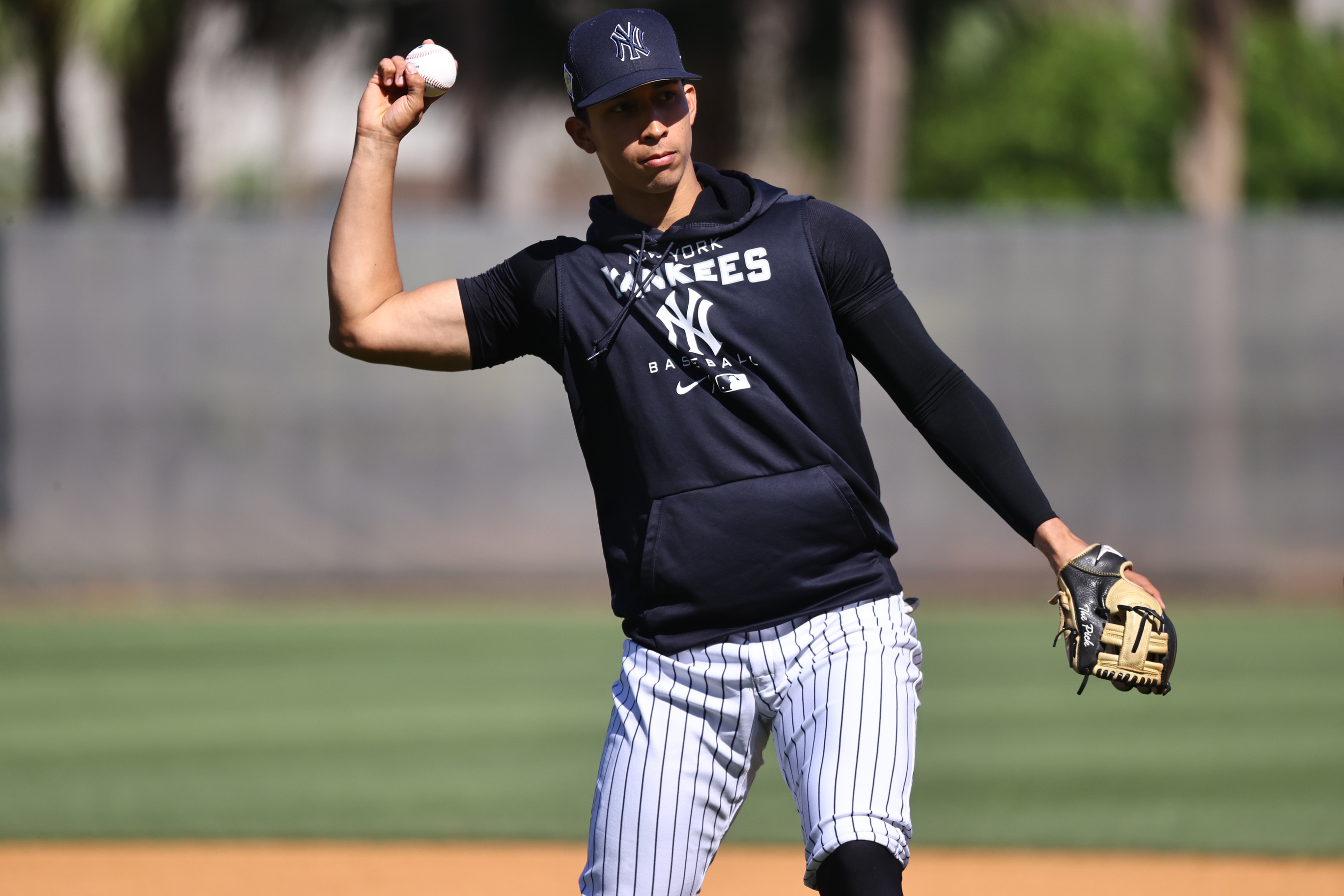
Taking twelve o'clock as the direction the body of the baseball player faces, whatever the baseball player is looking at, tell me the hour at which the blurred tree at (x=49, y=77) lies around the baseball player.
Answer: The blurred tree is roughly at 5 o'clock from the baseball player.

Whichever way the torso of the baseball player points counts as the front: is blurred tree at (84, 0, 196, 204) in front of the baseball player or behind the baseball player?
behind

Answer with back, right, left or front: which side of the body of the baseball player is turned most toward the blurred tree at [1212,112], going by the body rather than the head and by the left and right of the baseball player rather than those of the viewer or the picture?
back

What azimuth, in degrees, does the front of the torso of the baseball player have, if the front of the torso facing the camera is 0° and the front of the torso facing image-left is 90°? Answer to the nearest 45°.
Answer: approximately 0°

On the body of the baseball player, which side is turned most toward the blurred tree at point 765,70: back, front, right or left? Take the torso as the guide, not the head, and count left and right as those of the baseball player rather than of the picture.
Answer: back

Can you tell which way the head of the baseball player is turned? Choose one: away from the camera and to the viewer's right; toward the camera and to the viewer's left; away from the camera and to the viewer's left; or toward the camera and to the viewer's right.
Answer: toward the camera and to the viewer's right

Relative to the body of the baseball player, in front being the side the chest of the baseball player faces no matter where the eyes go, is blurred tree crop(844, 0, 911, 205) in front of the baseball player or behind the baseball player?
behind

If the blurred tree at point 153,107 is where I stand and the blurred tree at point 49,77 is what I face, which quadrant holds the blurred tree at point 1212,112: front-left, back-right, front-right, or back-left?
back-left
